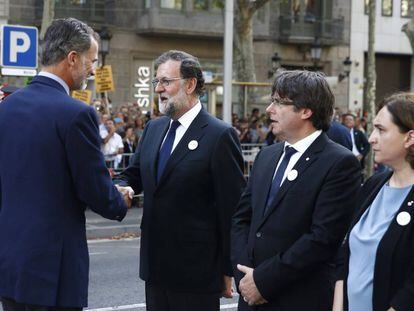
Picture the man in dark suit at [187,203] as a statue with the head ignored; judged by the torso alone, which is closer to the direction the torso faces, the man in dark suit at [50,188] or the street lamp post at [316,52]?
the man in dark suit

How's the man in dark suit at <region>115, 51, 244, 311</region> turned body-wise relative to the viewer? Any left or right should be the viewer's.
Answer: facing the viewer and to the left of the viewer

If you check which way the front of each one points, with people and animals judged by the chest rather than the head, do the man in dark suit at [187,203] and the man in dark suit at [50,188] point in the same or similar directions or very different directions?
very different directions

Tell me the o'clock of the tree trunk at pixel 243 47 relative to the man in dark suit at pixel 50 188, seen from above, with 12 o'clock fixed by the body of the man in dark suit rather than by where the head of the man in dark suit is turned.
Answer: The tree trunk is roughly at 11 o'clock from the man in dark suit.

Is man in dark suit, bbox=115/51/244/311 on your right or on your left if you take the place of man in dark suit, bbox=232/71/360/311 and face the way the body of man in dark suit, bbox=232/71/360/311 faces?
on your right

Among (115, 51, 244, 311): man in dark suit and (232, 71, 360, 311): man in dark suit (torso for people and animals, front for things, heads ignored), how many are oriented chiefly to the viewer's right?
0

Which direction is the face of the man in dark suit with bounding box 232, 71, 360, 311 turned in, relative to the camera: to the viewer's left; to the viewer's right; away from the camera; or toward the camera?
to the viewer's left

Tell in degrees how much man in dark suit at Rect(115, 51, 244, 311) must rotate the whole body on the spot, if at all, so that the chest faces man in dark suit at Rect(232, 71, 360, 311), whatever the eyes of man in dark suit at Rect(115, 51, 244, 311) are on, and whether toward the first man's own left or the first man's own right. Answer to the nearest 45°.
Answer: approximately 90° to the first man's own left

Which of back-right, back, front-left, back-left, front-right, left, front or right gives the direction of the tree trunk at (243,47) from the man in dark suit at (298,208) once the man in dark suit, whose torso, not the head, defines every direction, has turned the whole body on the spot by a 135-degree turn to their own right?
front

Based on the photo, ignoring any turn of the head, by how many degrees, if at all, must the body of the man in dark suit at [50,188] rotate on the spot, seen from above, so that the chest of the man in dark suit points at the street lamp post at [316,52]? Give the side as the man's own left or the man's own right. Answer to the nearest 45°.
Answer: approximately 45° to the man's own left

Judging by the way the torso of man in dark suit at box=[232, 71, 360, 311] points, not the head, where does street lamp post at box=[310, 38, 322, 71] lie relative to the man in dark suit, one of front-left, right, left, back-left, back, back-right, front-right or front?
back-right

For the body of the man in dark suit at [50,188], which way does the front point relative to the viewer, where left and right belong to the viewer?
facing away from the viewer and to the right of the viewer
